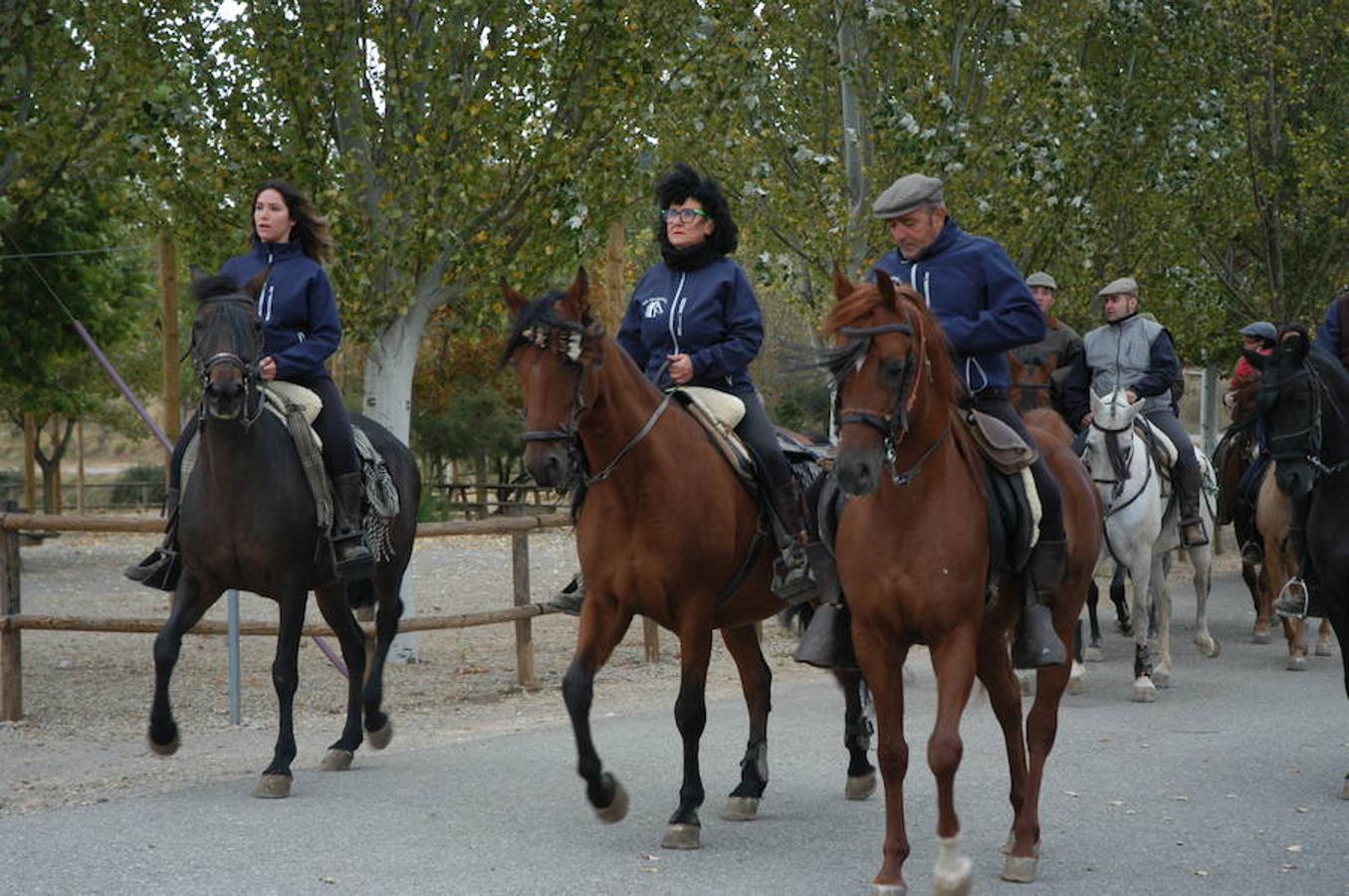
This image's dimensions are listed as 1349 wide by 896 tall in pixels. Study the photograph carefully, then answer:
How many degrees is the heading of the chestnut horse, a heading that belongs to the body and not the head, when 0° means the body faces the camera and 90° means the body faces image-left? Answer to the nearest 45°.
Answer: approximately 45°

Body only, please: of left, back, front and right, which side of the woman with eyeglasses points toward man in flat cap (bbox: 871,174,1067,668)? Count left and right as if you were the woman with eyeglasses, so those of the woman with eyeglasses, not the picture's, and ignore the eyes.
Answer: left

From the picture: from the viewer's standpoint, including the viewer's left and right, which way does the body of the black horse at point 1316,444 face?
facing the viewer and to the left of the viewer

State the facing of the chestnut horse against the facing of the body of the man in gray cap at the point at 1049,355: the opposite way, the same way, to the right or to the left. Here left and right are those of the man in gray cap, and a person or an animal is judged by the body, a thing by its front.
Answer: the same way

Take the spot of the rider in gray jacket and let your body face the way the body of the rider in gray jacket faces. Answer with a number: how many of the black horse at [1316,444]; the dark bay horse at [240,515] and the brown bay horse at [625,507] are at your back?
0

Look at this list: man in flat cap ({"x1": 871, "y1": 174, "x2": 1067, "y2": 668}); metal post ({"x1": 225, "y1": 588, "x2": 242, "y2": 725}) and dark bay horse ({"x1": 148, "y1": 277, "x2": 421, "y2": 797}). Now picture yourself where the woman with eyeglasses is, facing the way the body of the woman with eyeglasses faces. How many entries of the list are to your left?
1

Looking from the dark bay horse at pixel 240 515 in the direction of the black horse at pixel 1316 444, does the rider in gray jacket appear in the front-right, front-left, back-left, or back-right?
front-left

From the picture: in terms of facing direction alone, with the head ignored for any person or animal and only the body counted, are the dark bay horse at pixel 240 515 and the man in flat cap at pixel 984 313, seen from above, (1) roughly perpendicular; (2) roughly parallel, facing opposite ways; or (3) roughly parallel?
roughly parallel

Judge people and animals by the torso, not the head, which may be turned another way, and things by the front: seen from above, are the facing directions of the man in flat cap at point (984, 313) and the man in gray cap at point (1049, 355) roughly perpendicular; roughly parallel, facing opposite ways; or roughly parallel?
roughly parallel

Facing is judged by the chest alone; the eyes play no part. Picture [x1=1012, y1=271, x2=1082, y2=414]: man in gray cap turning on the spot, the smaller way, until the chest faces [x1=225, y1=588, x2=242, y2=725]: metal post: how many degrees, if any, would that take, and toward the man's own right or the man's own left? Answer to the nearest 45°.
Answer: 0° — they already face it

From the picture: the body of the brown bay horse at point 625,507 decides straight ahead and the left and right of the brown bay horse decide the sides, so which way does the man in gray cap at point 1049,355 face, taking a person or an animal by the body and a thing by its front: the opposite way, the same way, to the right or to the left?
the same way

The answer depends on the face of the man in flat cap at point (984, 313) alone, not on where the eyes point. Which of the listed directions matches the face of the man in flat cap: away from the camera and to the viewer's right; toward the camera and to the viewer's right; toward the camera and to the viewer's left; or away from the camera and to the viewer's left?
toward the camera and to the viewer's left

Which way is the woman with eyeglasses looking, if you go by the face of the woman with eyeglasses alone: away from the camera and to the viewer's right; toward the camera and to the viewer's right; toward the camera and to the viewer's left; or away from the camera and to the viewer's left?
toward the camera and to the viewer's left

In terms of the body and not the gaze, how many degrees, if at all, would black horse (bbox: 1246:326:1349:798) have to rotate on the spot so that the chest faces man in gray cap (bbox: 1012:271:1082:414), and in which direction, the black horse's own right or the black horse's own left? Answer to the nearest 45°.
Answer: approximately 90° to the black horse's own right
